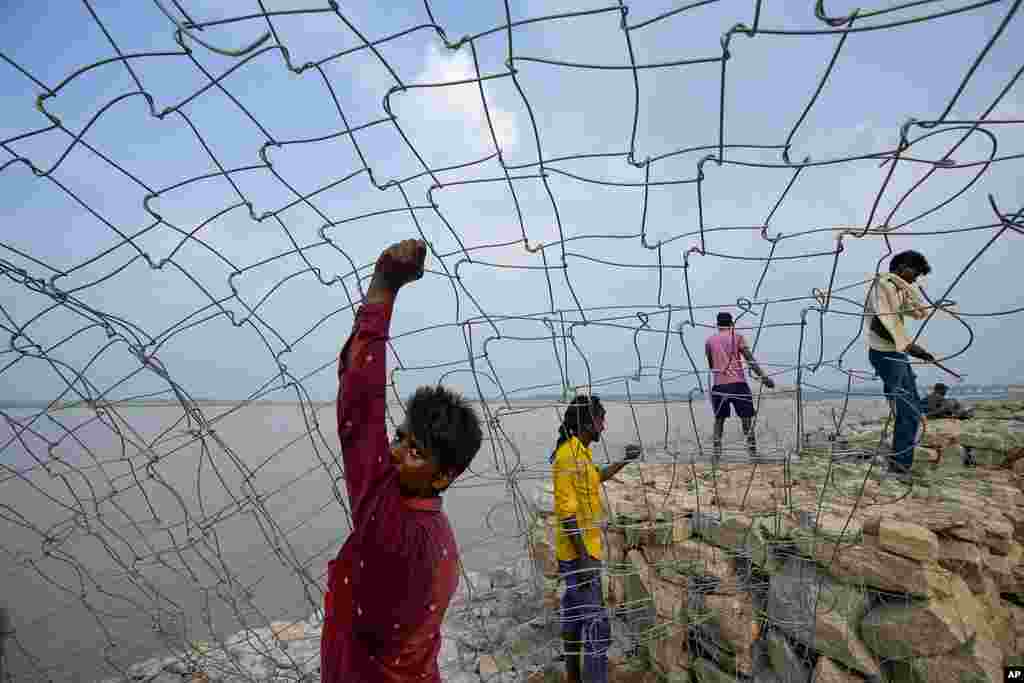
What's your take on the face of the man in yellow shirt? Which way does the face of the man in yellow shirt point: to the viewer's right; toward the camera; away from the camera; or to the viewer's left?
to the viewer's right

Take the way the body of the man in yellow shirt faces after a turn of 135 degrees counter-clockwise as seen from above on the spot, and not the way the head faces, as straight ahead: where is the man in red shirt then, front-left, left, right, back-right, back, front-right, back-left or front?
back-left

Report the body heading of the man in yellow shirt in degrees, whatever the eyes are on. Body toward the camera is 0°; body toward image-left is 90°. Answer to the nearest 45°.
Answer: approximately 270°
